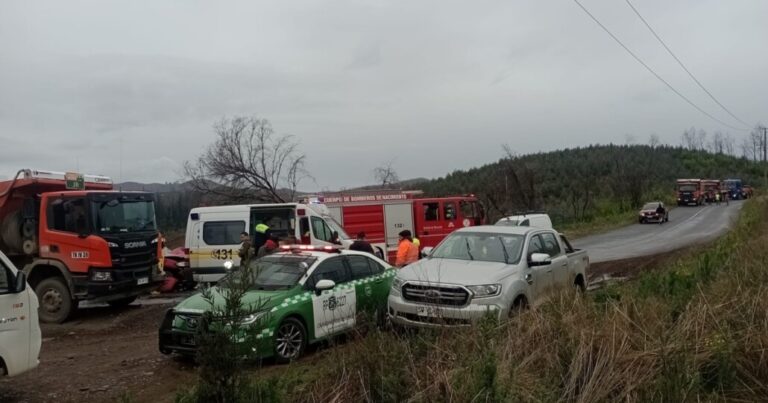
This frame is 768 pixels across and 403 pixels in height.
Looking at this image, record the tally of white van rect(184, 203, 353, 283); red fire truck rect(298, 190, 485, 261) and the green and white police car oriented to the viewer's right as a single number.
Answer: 2

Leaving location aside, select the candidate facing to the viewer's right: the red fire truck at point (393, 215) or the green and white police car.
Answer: the red fire truck

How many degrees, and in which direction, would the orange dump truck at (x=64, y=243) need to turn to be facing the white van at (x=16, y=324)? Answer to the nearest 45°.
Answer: approximately 45° to its right

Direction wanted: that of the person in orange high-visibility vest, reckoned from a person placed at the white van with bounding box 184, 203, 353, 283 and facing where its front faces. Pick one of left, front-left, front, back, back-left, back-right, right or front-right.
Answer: front-right

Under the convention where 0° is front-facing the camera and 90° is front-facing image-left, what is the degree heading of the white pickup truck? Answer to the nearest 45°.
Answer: approximately 45°

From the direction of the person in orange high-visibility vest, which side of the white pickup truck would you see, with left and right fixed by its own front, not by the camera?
right

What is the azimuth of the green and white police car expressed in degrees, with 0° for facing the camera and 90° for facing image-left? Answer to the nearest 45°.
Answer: approximately 45°

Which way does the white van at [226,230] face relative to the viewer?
to the viewer's right

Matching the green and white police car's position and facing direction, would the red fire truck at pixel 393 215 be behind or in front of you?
behind

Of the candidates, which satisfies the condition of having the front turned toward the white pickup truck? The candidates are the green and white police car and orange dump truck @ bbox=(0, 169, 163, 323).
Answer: the orange dump truck

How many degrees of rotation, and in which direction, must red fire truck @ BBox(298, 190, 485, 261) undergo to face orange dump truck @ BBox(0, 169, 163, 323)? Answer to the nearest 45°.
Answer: approximately 135° to its right

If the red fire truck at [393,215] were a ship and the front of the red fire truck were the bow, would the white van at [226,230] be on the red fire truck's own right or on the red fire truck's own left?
on the red fire truck's own right

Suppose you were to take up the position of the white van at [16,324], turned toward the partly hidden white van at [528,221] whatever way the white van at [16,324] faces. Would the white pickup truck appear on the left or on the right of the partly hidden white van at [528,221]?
right

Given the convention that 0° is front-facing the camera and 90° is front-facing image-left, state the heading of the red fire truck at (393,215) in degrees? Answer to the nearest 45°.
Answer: approximately 270°

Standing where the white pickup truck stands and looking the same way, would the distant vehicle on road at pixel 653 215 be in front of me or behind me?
behind

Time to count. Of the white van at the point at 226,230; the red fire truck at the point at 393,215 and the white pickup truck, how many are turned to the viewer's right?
2

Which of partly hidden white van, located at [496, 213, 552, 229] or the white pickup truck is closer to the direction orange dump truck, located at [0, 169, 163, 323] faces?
the white pickup truck

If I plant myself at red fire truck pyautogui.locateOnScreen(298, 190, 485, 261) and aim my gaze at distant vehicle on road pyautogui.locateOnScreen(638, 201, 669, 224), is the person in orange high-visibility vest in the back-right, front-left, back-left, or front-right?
back-right

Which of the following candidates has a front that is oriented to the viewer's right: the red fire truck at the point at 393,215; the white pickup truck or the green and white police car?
the red fire truck
